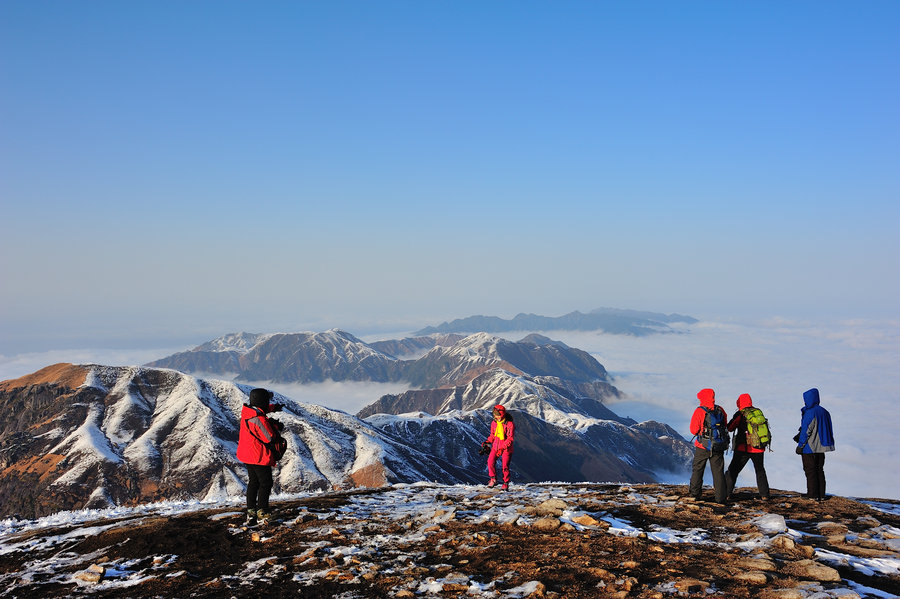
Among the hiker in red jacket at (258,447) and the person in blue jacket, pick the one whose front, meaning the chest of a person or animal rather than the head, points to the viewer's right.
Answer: the hiker in red jacket

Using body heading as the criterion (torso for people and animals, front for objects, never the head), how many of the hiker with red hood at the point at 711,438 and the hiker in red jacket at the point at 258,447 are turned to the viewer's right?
1

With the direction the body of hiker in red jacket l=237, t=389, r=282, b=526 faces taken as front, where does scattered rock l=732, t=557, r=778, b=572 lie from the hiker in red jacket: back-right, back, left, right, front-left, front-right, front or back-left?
front-right

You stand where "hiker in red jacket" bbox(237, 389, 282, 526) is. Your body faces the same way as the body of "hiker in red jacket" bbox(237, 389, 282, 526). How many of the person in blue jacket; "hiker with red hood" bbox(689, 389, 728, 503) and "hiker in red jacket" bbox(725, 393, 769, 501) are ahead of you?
3

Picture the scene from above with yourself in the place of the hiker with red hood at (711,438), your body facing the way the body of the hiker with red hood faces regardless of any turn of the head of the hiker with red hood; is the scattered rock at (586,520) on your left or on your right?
on your left

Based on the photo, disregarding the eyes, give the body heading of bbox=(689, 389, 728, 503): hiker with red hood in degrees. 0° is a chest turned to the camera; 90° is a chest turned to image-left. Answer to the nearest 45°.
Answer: approximately 135°

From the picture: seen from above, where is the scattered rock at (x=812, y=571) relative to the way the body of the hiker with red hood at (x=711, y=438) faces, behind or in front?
behind

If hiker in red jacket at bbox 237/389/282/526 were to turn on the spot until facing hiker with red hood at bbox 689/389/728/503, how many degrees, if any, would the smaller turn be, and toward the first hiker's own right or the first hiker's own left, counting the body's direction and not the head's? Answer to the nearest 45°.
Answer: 0° — they already face them

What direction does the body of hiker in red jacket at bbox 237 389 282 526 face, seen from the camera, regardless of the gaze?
to the viewer's right

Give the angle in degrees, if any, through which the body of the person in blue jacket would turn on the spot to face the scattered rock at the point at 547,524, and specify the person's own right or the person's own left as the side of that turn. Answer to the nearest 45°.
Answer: approximately 90° to the person's own left

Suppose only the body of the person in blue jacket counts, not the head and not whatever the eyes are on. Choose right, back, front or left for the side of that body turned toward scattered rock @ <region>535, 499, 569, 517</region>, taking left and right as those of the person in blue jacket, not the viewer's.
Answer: left
